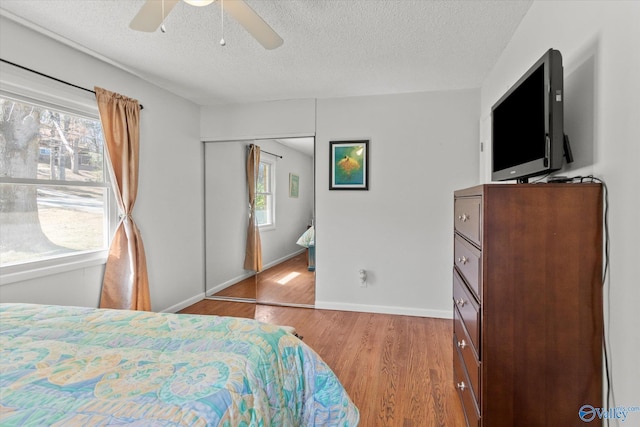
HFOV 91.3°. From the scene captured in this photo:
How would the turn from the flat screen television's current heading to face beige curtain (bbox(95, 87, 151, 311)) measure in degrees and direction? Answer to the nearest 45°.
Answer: approximately 45° to its right

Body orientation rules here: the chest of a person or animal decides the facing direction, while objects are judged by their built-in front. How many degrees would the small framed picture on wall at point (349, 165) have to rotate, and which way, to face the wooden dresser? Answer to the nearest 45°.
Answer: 0° — it already faces it

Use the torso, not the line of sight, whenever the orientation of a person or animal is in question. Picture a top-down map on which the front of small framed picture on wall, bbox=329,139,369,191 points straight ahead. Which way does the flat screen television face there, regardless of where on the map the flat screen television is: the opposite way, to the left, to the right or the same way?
to the right

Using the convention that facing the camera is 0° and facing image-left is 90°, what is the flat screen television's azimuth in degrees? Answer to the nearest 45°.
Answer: approximately 45°

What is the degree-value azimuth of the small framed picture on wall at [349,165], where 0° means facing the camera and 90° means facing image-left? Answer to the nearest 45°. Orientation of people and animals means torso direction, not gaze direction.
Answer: approximately 0°

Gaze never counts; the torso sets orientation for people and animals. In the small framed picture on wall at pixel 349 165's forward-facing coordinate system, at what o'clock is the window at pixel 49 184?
The window is roughly at 2 o'clock from the small framed picture on wall.

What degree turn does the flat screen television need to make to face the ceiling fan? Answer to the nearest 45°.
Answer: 0° — it already faces it
